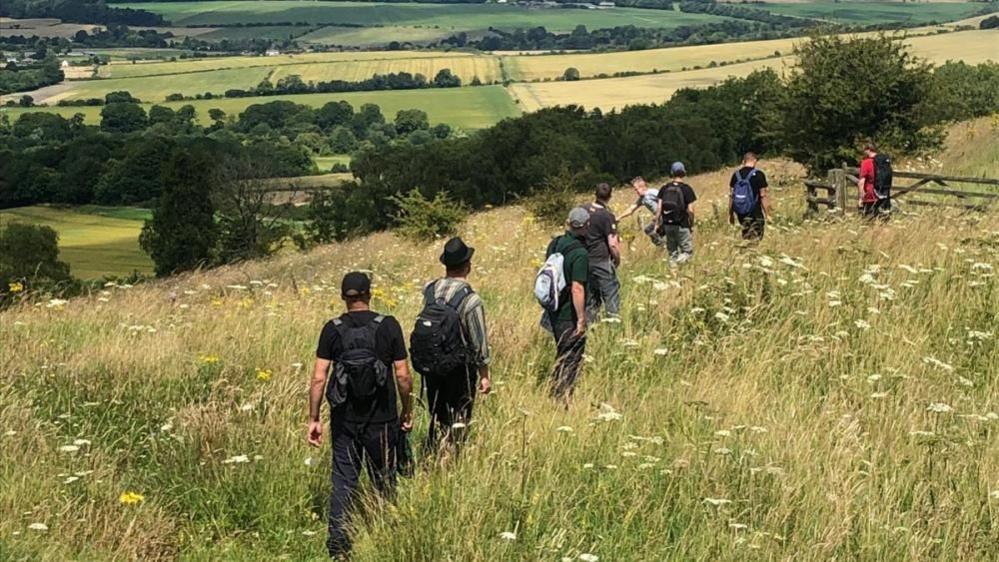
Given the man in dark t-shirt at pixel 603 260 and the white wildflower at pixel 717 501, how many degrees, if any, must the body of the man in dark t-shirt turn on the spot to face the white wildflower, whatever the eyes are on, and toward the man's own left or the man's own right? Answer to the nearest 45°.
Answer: approximately 135° to the man's own right

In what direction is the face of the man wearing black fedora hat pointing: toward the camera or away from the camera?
away from the camera

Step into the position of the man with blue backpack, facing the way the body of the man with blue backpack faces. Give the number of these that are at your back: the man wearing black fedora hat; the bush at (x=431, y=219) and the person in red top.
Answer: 1

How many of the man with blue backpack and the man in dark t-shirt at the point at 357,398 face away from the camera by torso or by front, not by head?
2

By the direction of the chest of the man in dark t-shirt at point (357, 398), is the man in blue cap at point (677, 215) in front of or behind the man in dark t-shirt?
in front

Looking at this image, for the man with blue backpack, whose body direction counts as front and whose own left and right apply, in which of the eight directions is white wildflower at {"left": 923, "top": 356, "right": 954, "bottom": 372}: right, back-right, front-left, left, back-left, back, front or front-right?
back

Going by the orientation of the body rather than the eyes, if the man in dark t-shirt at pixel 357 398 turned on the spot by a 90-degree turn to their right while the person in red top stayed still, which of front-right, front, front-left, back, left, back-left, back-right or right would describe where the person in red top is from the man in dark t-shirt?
front-left

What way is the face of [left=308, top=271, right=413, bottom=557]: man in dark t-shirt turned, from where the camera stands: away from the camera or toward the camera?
away from the camera

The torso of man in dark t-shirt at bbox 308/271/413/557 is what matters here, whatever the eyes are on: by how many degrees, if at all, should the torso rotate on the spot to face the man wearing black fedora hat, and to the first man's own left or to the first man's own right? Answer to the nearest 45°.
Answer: approximately 45° to the first man's own right

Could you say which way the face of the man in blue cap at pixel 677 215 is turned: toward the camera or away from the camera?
away from the camera

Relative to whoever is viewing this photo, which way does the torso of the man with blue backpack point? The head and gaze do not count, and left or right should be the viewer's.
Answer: facing away from the viewer

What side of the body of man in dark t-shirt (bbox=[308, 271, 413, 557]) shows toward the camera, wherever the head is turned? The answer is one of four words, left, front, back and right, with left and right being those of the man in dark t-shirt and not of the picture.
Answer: back

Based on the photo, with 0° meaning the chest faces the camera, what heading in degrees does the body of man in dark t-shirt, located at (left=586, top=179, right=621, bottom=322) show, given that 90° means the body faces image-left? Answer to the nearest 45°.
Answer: approximately 225°

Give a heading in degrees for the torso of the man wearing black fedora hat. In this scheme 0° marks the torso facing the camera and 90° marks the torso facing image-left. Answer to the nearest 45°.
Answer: approximately 225°
